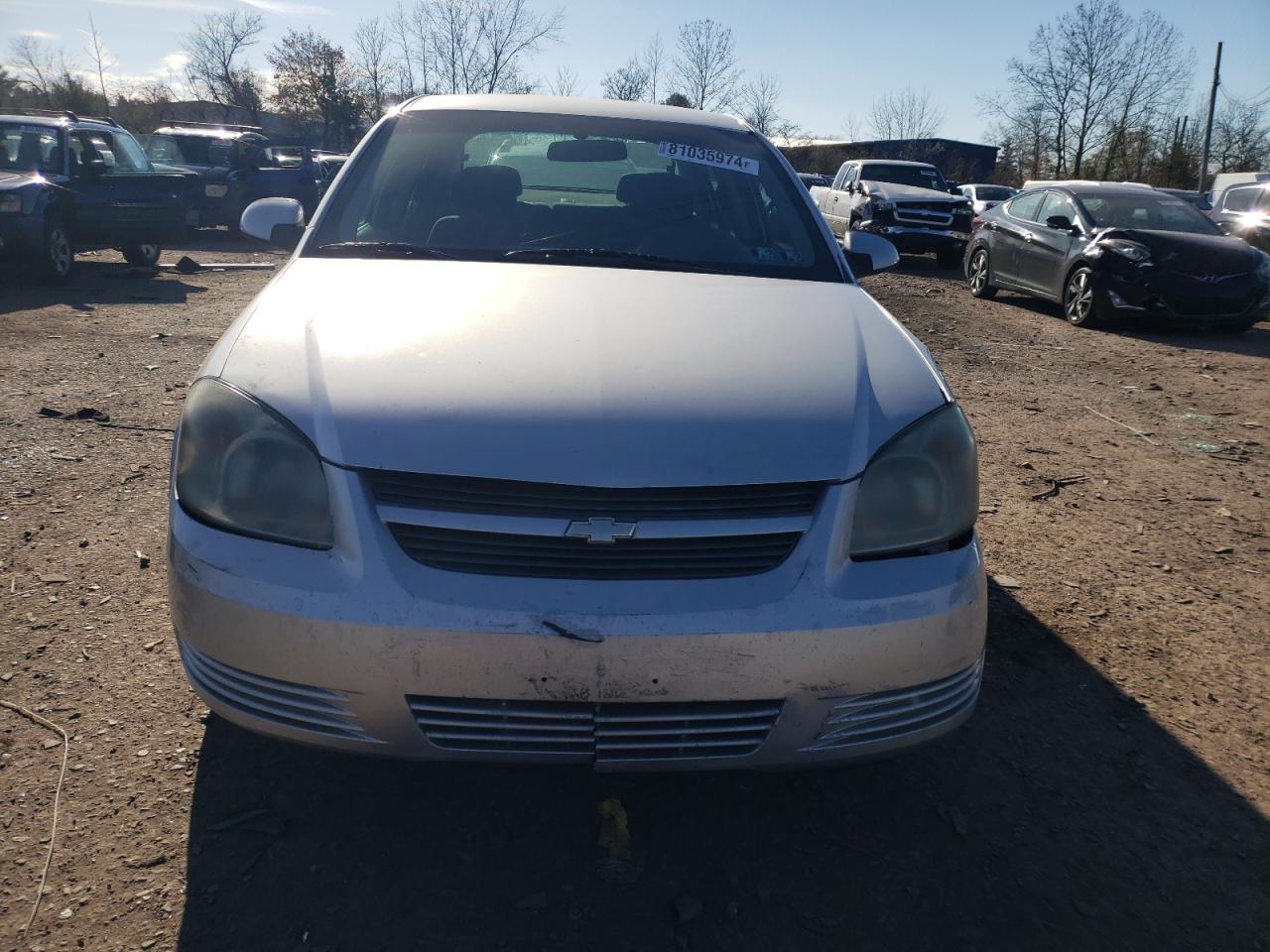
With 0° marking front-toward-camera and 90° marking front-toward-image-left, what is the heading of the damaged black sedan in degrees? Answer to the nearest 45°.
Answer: approximately 315°

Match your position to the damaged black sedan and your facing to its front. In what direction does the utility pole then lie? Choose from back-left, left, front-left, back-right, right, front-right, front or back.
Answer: back-left

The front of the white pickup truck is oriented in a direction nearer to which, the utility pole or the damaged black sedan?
the damaged black sedan

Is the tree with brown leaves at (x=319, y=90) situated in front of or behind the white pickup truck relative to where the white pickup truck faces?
behind

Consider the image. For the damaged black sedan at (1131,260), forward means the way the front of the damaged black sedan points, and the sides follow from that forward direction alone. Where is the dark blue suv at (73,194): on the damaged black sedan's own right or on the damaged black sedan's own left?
on the damaged black sedan's own right

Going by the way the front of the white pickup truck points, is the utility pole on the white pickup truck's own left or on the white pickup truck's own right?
on the white pickup truck's own left

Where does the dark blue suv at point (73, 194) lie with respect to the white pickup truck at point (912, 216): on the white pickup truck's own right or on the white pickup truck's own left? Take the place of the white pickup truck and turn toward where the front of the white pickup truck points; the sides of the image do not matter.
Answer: on the white pickup truck's own right

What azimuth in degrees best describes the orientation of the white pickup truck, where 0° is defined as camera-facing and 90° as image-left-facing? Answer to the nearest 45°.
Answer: approximately 315°
